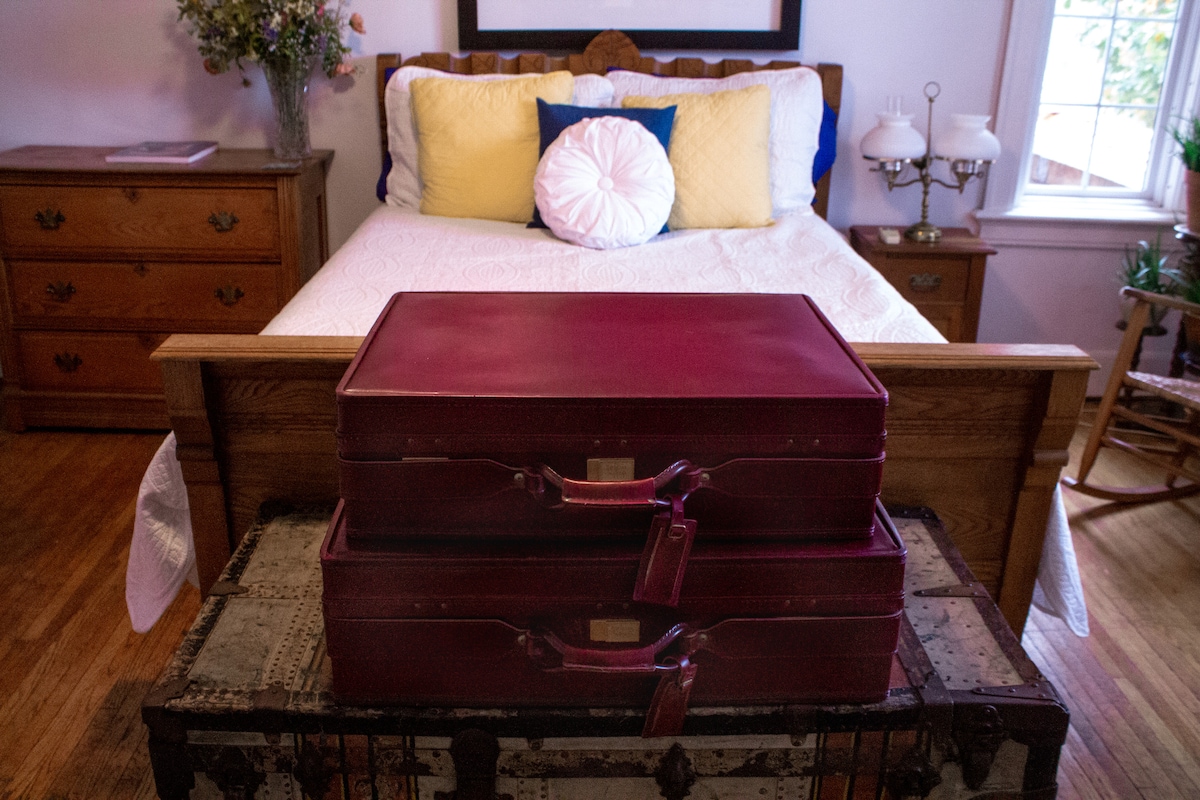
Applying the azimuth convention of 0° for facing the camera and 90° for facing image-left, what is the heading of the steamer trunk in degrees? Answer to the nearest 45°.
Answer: approximately 0°

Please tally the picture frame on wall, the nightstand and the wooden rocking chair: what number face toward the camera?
2

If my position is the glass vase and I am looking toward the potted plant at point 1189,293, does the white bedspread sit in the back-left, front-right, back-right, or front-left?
front-right

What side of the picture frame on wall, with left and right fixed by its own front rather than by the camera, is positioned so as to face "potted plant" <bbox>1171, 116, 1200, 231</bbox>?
left

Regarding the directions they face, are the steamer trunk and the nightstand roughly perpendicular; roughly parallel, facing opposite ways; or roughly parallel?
roughly parallel

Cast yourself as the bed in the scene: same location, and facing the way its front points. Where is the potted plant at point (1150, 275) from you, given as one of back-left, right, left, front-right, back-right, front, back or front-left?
back-left

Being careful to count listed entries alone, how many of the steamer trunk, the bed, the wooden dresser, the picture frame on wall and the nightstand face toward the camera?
5

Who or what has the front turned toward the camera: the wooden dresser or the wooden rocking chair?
the wooden dresser

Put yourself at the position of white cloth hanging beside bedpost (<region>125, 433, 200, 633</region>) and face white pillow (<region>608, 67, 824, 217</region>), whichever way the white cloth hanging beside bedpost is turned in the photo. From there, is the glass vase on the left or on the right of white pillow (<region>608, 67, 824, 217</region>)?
left

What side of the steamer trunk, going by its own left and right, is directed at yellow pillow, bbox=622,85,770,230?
back

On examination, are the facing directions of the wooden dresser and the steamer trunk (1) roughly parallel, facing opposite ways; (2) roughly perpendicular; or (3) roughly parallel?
roughly parallel

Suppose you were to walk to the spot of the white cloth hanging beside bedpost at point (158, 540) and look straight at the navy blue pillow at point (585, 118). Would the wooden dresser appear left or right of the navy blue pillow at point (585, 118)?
left

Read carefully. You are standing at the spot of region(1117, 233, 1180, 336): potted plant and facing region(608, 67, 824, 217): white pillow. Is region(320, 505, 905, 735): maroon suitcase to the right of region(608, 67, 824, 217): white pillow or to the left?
left

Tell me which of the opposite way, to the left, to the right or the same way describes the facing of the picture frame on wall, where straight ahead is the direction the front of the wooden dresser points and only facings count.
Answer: the same way

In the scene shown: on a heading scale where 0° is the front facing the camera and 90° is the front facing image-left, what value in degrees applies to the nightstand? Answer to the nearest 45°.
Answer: approximately 0°

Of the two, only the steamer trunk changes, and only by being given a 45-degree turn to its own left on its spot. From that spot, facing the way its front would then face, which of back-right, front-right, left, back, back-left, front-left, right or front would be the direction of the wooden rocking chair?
left

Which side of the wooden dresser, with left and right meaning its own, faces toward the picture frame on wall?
left

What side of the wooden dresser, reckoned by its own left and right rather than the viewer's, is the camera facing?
front

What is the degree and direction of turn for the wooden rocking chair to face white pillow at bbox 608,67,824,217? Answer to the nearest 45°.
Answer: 0° — it already faces it
